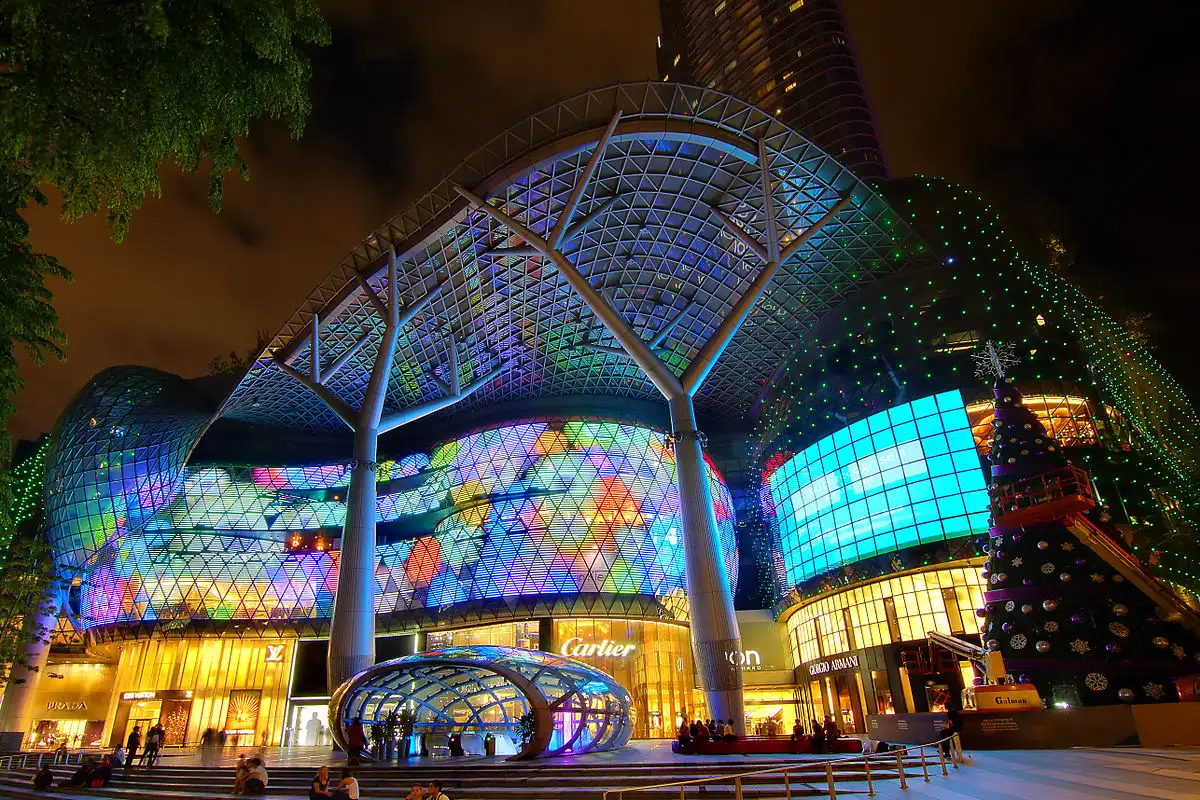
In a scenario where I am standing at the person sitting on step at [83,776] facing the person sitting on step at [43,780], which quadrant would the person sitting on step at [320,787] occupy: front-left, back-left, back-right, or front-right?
back-left

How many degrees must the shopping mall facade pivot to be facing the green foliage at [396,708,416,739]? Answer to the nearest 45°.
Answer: approximately 45° to its right

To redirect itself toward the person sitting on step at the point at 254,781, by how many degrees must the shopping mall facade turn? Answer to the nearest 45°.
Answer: approximately 45° to its right

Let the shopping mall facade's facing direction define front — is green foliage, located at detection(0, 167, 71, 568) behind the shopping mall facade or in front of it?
in front

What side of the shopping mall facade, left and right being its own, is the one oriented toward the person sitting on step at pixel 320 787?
front

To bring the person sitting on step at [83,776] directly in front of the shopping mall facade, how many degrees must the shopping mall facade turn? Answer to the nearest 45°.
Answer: approximately 45° to its right

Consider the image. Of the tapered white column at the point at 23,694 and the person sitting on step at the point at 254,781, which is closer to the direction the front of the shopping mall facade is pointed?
the person sitting on step

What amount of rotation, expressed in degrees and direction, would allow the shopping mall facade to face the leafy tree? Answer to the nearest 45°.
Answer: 0° — it already faces it

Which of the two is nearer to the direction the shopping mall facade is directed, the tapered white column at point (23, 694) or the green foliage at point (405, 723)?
the green foliage

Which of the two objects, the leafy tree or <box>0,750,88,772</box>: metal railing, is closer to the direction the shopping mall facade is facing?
the leafy tree

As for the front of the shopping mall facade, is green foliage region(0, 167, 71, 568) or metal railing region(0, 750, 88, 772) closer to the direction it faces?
the green foliage

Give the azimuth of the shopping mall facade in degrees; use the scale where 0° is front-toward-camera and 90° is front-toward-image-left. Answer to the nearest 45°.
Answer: approximately 0°
